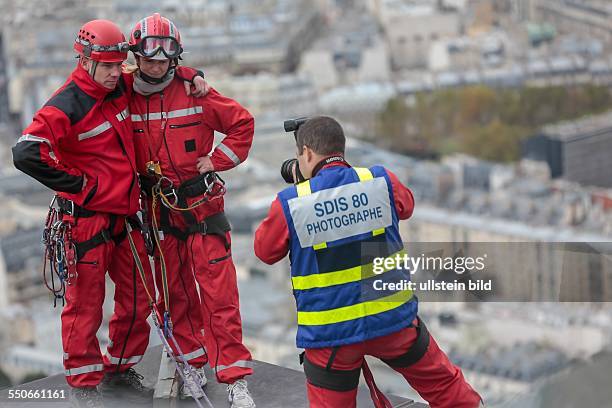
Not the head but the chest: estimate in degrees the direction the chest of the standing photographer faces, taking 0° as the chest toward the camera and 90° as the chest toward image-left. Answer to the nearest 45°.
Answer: approximately 135°

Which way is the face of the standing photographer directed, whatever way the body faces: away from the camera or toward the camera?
away from the camera
